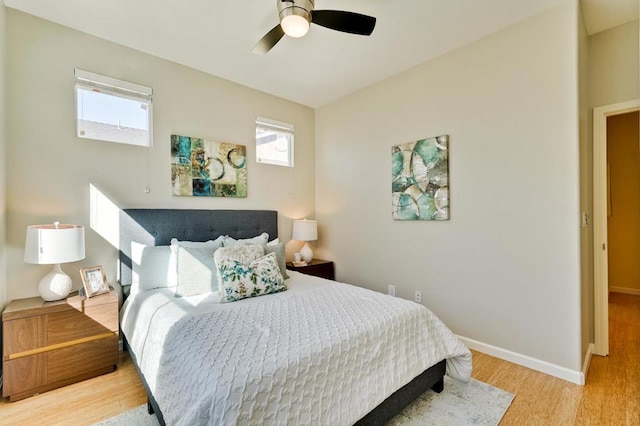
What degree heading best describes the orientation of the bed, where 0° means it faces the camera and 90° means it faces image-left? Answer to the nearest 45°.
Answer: approximately 315°

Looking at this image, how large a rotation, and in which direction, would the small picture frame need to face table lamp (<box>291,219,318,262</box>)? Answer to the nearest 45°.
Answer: approximately 45° to its left

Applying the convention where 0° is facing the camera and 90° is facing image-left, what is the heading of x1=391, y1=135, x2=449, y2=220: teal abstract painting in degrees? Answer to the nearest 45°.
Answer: approximately 45°

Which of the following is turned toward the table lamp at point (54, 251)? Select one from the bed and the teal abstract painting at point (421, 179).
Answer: the teal abstract painting

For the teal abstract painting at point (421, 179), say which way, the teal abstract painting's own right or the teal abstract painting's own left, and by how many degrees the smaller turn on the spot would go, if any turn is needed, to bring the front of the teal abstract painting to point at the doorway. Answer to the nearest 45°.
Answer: approximately 135° to the teal abstract painting's own left

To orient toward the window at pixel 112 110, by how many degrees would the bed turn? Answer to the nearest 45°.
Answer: approximately 180°
